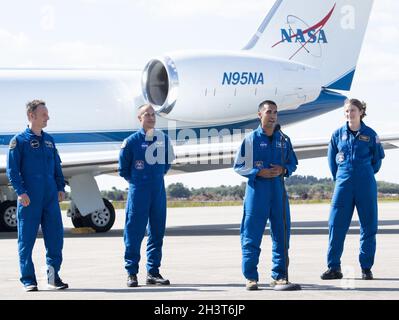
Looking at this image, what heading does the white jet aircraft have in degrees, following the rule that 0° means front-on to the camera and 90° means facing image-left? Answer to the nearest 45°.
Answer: approximately 45°

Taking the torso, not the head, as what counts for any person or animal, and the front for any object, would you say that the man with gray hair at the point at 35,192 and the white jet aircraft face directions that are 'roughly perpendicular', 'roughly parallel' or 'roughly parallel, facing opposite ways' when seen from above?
roughly perpendicular

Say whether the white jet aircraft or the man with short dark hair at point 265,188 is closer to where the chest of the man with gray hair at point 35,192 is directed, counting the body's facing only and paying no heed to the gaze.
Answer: the man with short dark hair

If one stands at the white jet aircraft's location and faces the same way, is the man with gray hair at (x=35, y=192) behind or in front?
in front

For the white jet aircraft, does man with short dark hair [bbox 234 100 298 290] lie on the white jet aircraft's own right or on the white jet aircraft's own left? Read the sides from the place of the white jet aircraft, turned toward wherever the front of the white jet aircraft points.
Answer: on the white jet aircraft's own left

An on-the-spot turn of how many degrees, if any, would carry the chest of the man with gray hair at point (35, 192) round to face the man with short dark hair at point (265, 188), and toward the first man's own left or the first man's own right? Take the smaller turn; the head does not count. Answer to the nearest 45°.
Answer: approximately 45° to the first man's own left

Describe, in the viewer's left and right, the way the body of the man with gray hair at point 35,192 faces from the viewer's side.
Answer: facing the viewer and to the right of the viewer

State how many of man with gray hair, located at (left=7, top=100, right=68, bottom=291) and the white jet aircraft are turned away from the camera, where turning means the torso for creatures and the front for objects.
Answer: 0

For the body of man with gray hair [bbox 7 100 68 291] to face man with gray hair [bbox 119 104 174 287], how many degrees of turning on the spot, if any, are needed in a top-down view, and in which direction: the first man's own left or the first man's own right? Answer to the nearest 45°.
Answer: approximately 45° to the first man's own left
